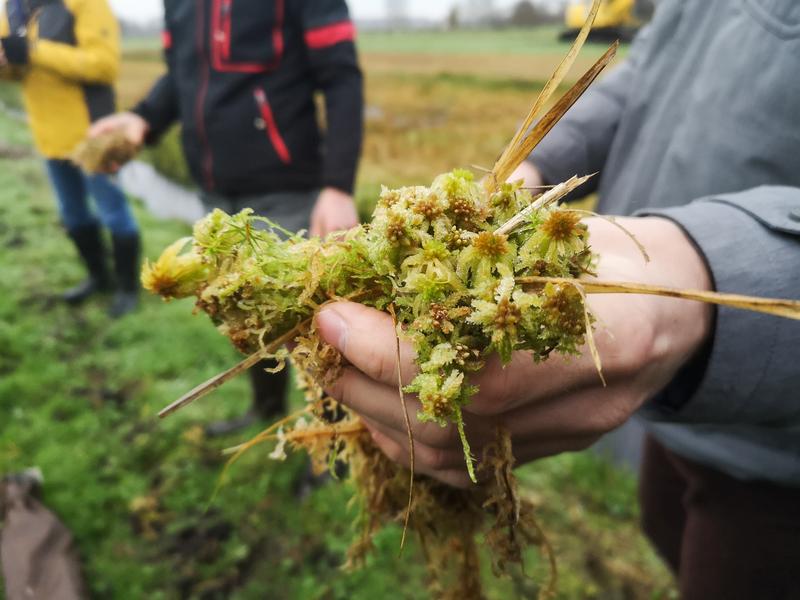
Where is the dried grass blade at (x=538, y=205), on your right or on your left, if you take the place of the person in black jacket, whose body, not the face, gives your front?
on your left

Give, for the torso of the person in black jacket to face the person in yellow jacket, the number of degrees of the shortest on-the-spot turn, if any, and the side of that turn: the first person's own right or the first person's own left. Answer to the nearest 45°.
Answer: approximately 90° to the first person's own right

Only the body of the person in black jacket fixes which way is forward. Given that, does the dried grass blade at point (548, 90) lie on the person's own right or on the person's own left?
on the person's own left

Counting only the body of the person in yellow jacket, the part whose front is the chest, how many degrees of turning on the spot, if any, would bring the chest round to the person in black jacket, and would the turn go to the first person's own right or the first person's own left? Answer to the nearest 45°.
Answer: approximately 45° to the first person's own left

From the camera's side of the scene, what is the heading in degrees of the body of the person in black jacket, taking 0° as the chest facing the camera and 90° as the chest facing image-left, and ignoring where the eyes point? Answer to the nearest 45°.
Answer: approximately 45°

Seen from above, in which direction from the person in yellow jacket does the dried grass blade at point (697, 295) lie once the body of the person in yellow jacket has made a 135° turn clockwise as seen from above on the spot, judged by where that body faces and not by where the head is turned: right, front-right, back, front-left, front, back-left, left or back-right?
back

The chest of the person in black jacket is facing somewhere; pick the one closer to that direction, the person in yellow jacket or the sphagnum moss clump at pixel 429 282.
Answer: the sphagnum moss clump

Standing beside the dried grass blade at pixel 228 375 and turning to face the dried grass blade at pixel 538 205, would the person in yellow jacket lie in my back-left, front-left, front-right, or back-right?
back-left

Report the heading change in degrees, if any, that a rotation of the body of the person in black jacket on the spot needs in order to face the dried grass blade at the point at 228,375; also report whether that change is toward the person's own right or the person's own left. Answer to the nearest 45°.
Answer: approximately 45° to the person's own left

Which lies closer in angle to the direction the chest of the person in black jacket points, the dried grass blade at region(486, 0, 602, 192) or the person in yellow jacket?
the dried grass blade
